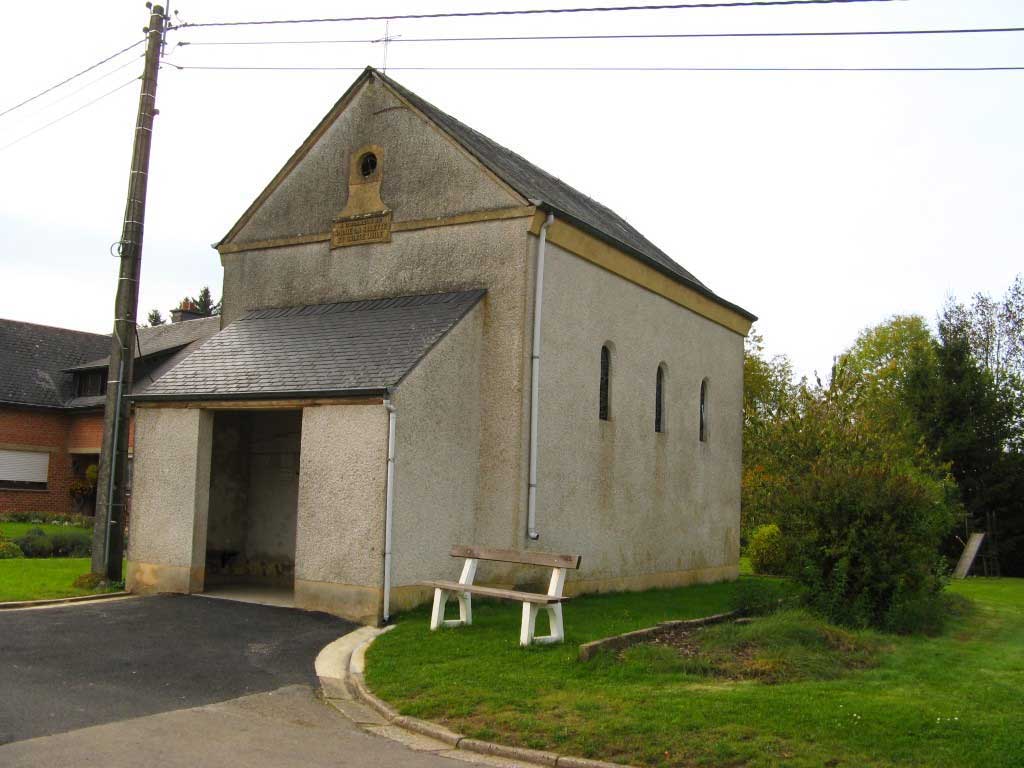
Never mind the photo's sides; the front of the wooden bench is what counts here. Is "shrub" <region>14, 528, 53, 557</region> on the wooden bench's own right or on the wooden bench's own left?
on the wooden bench's own right

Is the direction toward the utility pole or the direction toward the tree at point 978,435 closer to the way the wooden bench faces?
the utility pole

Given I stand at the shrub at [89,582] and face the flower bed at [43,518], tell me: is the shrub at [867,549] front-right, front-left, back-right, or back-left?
back-right

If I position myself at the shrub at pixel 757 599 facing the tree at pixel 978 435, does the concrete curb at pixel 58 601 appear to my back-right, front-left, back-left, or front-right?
back-left

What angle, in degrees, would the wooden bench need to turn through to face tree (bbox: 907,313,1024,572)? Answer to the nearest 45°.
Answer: approximately 180°

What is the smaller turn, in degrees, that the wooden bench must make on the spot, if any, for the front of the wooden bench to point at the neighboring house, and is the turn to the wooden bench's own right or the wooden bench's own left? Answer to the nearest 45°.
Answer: approximately 90° to the wooden bench's own right

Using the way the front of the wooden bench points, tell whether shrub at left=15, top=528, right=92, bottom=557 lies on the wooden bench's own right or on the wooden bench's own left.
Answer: on the wooden bench's own right

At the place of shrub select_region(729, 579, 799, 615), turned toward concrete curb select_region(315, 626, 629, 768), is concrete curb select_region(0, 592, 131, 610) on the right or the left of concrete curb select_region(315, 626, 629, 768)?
right

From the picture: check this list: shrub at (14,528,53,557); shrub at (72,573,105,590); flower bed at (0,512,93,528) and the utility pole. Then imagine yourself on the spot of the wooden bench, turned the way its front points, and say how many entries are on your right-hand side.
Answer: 4
